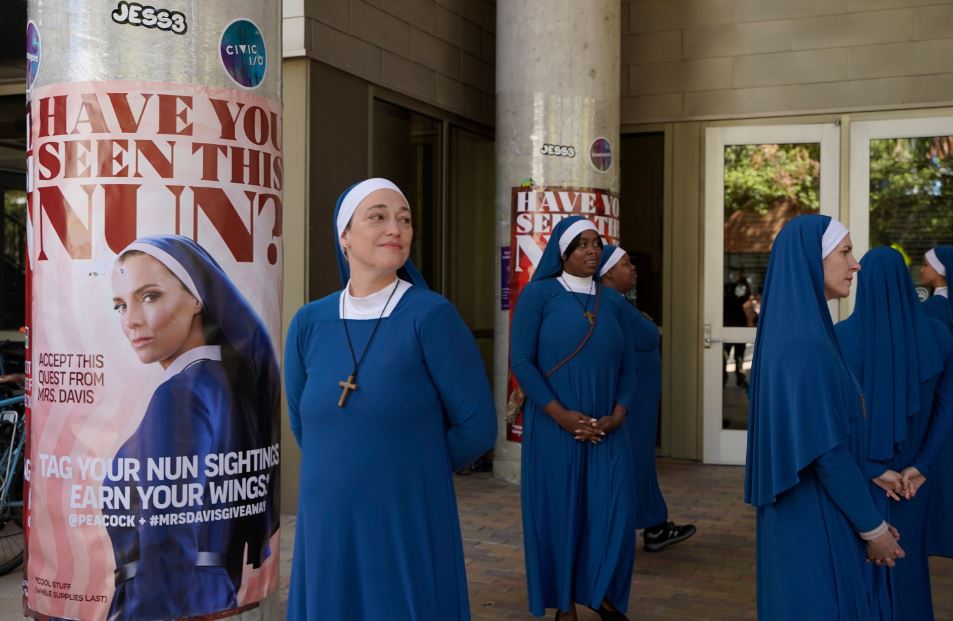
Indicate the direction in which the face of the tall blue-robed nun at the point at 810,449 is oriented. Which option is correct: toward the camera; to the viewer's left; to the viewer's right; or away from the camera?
to the viewer's right

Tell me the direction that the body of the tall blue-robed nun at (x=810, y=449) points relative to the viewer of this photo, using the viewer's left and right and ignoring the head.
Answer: facing to the right of the viewer

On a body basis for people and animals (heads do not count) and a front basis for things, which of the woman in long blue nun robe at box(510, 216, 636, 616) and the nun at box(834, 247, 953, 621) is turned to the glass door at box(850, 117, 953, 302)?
the nun

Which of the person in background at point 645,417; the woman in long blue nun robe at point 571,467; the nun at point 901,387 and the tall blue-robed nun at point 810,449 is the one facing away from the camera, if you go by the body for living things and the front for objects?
the nun

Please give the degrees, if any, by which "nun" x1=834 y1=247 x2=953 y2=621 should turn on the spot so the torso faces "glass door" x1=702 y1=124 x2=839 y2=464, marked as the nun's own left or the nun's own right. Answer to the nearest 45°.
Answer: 0° — they already face it

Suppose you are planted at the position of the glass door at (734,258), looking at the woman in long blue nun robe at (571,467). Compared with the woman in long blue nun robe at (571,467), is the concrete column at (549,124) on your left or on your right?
right

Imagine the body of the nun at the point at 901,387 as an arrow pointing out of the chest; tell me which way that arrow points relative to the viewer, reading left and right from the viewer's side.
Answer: facing away from the viewer

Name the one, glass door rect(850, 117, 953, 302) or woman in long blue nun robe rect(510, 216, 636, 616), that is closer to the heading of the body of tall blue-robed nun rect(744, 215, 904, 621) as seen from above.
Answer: the glass door
